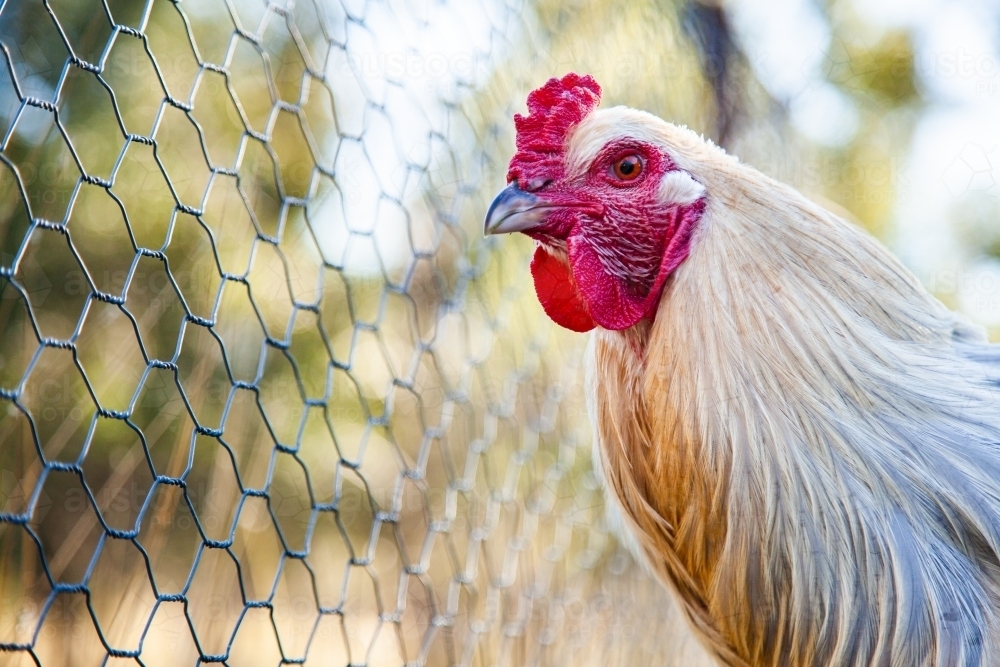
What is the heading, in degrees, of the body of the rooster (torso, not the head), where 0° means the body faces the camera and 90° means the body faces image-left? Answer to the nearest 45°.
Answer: approximately 90°
